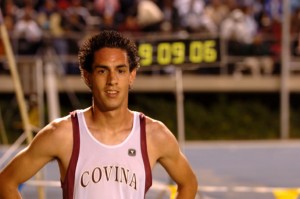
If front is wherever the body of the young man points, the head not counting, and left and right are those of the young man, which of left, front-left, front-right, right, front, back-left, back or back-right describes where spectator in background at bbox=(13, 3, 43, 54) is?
back

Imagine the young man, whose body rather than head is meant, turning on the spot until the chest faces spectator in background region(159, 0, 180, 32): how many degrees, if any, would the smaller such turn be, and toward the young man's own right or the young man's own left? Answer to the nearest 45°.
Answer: approximately 180°

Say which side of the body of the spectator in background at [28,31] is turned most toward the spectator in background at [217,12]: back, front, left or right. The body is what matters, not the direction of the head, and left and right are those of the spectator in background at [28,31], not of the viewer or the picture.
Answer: left

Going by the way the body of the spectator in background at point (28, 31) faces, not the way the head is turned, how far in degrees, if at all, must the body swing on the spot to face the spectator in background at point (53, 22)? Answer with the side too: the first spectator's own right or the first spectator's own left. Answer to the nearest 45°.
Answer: approximately 90° to the first spectator's own left

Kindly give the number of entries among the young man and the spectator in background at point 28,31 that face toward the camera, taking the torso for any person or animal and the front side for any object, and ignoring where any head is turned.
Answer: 2

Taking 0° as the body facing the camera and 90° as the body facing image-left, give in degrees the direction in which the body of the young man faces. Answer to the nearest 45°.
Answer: approximately 0°

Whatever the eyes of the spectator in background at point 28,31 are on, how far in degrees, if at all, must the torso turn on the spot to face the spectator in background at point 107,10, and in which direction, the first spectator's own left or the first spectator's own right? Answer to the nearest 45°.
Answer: approximately 90° to the first spectator's own left

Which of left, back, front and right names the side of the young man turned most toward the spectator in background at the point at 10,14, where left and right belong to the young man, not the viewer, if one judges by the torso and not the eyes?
back

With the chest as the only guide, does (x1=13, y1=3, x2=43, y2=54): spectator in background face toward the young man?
yes

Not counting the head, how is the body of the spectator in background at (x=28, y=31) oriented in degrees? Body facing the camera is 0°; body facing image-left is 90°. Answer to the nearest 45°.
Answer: approximately 0°

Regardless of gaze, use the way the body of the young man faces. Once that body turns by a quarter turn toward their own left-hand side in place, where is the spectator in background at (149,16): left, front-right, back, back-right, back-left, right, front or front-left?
left

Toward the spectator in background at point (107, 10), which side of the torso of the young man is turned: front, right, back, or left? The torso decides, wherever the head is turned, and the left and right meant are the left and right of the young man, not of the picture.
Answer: back
